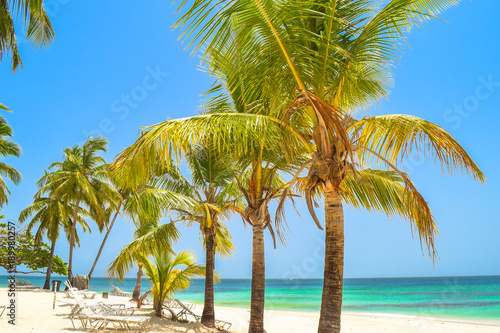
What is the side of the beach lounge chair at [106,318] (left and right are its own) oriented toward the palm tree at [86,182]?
left

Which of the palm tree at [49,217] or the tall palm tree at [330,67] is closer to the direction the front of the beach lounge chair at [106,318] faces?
the tall palm tree

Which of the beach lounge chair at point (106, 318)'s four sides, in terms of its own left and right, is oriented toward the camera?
right

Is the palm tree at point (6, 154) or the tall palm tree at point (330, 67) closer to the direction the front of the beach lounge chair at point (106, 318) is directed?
the tall palm tree
